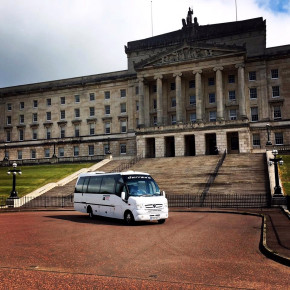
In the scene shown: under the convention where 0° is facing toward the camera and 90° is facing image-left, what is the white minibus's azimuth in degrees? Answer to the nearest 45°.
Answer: approximately 315°
